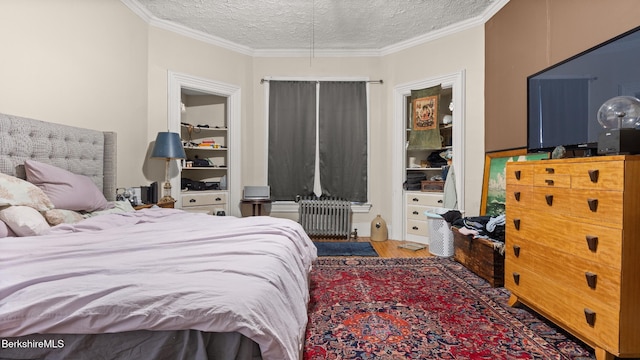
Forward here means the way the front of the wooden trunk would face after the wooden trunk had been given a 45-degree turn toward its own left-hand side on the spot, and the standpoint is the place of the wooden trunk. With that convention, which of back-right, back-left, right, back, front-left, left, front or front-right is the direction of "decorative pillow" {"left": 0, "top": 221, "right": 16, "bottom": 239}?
front-right

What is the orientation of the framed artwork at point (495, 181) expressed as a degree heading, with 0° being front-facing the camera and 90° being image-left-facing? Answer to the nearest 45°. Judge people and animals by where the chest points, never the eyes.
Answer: approximately 45°

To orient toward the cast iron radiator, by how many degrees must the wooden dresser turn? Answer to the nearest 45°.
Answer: approximately 90° to its right

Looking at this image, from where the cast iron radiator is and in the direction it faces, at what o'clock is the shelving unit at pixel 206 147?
The shelving unit is roughly at 3 o'clock from the cast iron radiator.

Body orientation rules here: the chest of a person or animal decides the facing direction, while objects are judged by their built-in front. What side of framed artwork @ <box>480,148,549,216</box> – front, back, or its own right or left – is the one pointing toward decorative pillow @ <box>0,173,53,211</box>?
front

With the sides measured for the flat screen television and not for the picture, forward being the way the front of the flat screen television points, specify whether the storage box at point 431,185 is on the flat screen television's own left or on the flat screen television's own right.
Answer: on the flat screen television's own right

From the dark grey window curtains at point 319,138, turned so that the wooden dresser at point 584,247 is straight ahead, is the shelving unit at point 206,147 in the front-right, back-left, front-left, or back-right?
back-right

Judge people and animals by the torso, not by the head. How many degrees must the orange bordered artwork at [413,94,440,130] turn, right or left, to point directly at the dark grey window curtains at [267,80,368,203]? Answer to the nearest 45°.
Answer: approximately 45° to its right

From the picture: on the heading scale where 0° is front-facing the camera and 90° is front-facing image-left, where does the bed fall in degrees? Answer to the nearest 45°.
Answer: approximately 315°

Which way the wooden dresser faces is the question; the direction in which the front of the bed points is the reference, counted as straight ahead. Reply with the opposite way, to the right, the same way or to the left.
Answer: the opposite way

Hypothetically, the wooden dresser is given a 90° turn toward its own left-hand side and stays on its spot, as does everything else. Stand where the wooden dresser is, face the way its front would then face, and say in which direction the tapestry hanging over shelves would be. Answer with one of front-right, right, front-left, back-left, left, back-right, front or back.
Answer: back

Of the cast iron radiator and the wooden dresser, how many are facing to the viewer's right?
0

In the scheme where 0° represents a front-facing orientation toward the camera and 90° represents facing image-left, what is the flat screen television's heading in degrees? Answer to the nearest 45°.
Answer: approximately 45°

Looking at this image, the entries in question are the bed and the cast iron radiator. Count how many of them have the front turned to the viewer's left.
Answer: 0

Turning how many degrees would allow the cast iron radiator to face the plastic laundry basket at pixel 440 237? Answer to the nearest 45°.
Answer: approximately 45° to its left
